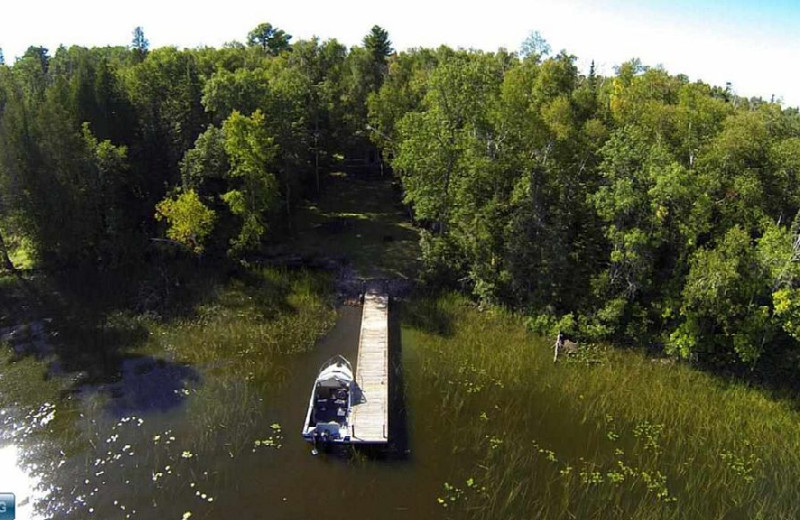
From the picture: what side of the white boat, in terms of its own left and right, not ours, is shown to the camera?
back
